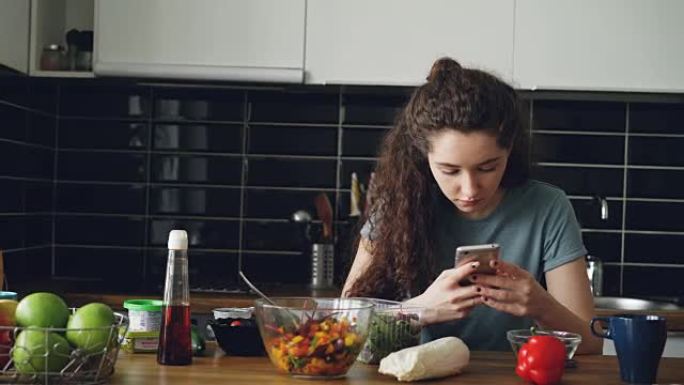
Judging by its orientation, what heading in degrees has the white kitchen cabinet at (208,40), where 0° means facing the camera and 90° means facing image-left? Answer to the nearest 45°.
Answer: approximately 0°

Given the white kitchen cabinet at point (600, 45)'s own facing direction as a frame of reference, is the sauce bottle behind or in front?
in front

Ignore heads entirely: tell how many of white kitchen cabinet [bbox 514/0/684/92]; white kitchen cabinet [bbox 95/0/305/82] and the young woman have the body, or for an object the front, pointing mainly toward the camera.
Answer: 3

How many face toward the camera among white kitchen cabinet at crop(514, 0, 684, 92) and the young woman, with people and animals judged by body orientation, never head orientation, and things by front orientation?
2

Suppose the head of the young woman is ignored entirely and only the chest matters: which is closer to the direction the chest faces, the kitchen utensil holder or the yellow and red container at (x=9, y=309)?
the yellow and red container

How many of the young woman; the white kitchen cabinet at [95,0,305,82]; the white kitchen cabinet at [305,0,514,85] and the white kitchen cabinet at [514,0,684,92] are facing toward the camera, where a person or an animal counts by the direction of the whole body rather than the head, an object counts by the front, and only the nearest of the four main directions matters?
4

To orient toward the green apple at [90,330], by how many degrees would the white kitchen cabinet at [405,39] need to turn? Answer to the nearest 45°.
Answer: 0° — it already faces it

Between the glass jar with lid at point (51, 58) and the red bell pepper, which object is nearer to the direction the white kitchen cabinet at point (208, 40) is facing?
the red bell pepper

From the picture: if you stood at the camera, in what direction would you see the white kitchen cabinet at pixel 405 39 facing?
facing the viewer

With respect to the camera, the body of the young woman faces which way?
toward the camera

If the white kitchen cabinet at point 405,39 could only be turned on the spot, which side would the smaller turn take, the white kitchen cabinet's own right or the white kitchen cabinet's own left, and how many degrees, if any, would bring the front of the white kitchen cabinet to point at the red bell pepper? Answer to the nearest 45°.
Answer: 0° — it already faces it

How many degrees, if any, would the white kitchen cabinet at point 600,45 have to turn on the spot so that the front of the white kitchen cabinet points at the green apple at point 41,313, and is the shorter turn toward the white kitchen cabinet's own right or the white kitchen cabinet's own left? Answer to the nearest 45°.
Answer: approximately 45° to the white kitchen cabinet's own right
